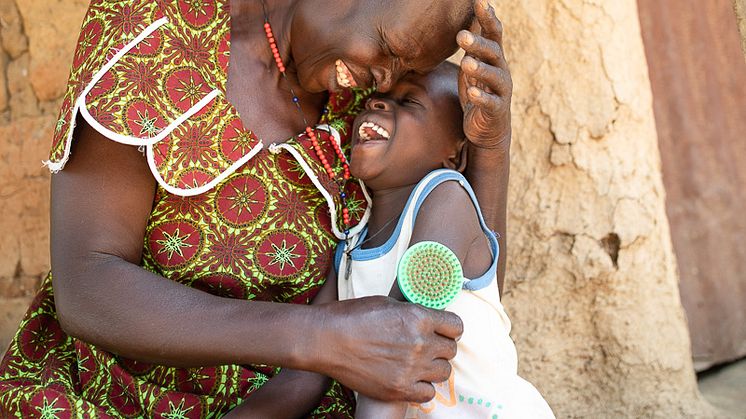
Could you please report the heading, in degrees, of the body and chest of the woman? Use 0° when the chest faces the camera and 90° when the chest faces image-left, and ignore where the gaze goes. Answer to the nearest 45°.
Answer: approximately 315°

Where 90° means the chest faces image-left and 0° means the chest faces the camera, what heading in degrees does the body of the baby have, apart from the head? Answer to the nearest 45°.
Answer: approximately 45°
